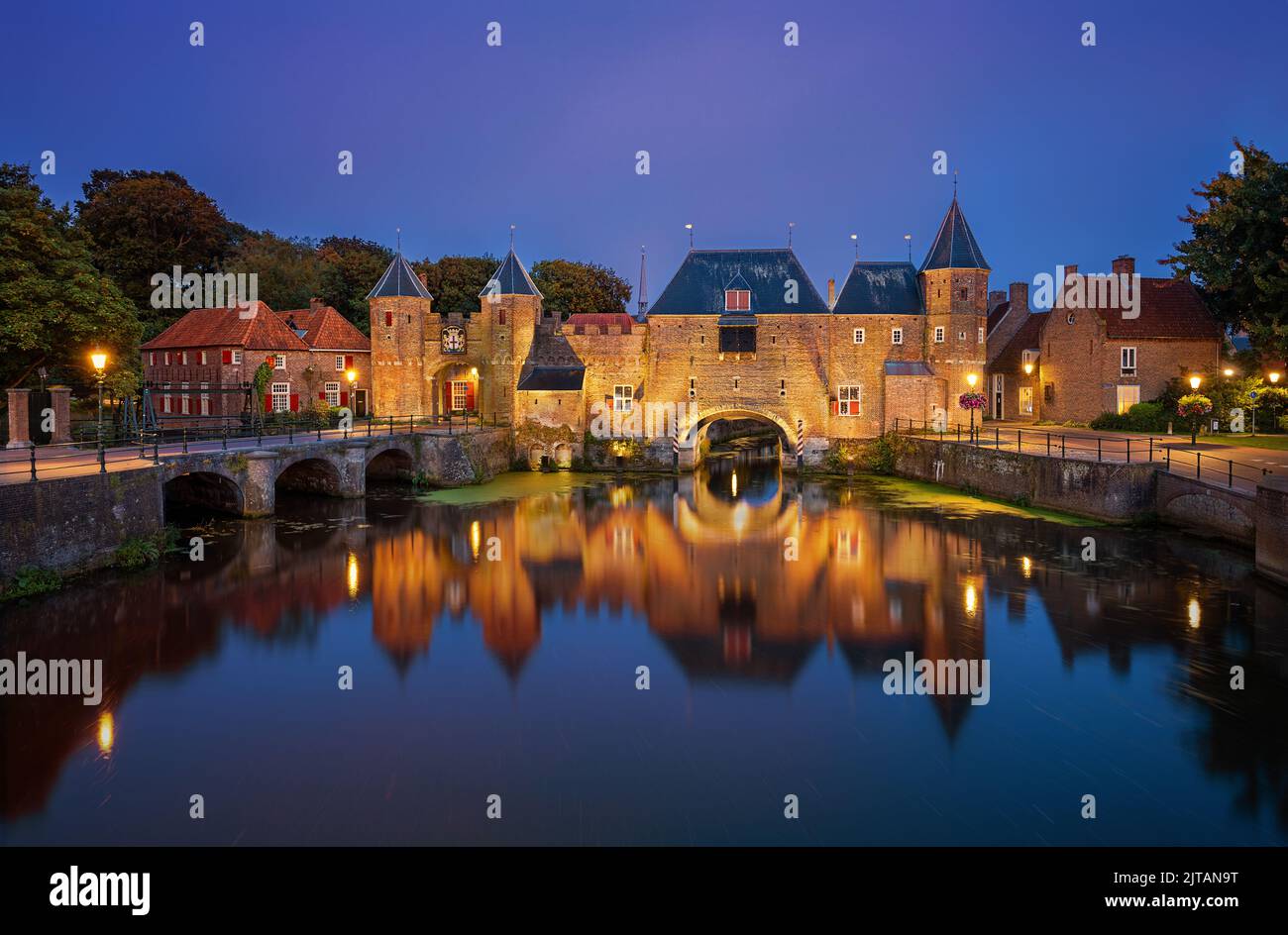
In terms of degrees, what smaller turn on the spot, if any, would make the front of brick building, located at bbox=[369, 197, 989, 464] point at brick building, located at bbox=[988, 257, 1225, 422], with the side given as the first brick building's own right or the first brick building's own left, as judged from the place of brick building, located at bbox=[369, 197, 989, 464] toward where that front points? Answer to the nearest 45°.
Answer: approximately 90° to the first brick building's own left

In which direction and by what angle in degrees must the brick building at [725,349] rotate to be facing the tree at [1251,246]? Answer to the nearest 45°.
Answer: approximately 45° to its left

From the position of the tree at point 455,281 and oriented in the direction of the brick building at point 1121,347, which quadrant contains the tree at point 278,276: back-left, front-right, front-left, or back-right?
back-right

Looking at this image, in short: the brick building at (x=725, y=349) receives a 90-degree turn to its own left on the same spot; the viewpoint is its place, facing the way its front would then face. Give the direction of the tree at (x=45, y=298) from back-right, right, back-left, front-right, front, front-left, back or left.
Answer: back-right

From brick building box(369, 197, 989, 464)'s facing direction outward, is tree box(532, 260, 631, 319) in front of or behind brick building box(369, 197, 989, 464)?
behind

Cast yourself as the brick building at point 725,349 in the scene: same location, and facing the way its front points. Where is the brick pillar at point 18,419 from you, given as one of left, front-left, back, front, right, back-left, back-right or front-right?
front-right

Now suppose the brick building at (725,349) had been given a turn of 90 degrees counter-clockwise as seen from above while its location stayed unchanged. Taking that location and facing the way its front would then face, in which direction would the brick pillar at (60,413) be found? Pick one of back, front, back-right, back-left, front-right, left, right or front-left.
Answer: back-right

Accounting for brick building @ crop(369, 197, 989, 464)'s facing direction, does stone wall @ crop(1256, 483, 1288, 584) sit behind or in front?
in front

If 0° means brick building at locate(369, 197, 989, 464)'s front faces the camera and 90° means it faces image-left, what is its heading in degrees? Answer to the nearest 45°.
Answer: approximately 0°

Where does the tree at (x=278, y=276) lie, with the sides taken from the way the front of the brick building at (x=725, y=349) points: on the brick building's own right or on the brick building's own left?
on the brick building's own right
